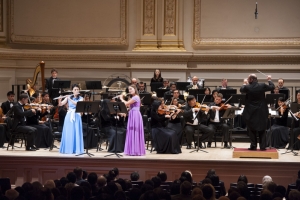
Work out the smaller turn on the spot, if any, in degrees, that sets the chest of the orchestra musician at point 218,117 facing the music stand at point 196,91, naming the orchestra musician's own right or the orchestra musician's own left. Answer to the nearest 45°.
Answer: approximately 135° to the orchestra musician's own right

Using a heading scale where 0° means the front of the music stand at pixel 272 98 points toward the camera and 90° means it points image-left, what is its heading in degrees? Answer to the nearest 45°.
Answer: approximately 180°

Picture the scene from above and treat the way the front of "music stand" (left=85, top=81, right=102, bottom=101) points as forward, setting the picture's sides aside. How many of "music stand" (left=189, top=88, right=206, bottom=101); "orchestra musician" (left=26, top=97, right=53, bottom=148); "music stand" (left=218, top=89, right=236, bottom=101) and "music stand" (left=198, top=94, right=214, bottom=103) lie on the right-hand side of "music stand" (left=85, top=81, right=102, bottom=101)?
3

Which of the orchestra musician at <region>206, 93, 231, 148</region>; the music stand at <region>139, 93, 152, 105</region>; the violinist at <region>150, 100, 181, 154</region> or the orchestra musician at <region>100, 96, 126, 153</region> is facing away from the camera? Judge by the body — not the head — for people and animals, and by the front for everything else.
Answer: the music stand

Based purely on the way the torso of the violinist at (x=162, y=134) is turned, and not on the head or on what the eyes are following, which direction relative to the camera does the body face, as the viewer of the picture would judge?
to the viewer's right

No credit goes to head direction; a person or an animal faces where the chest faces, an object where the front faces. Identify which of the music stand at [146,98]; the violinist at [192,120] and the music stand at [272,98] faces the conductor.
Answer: the violinist

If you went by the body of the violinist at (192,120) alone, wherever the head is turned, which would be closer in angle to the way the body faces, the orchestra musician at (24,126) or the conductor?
the conductor

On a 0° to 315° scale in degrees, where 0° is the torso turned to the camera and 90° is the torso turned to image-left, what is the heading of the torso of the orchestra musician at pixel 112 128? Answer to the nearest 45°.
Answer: approximately 270°

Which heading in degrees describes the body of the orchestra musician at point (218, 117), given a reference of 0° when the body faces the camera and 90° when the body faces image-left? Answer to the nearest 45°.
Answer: approximately 0°

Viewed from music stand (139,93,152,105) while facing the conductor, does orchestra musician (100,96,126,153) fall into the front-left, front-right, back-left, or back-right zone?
back-right
